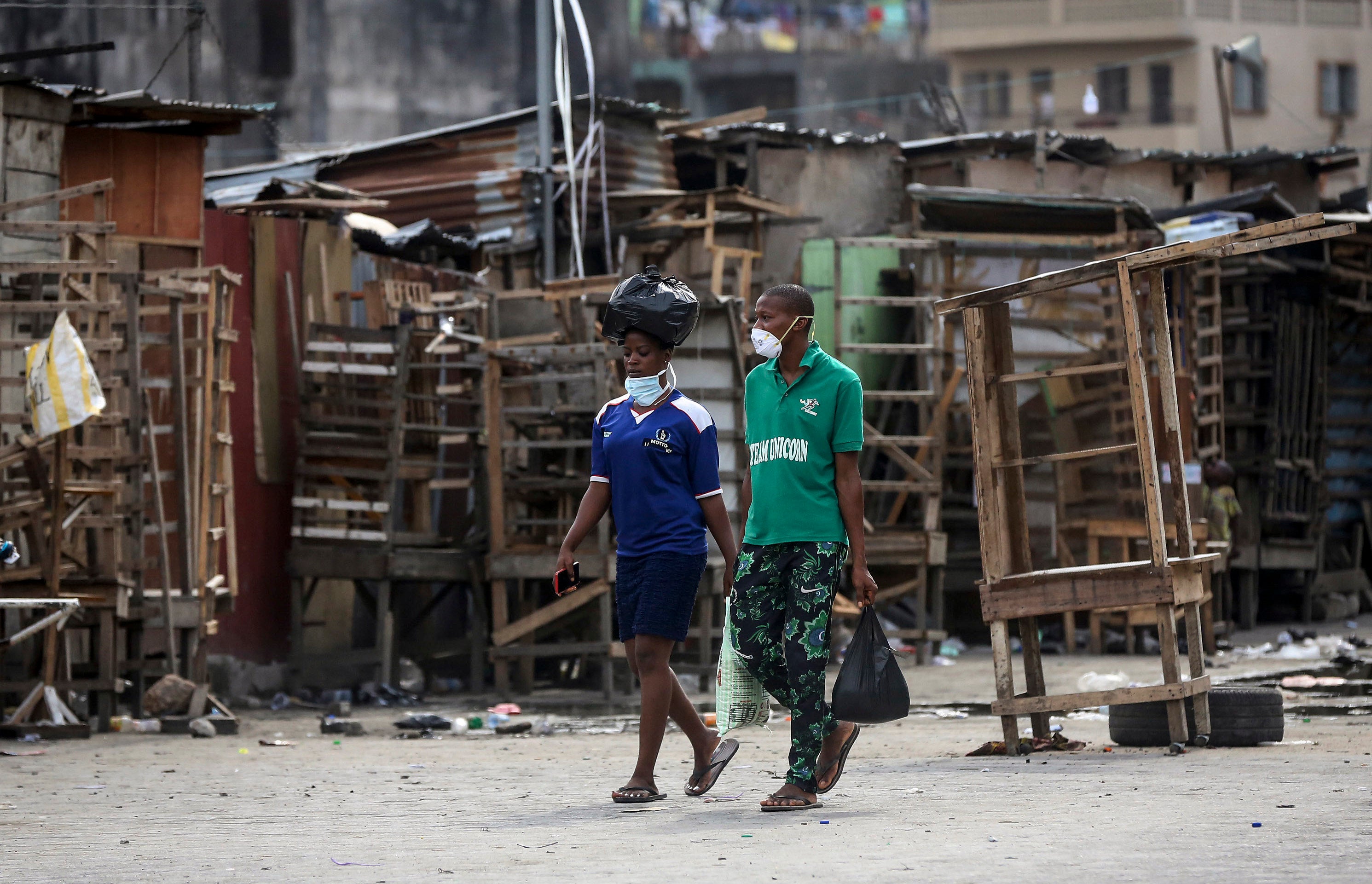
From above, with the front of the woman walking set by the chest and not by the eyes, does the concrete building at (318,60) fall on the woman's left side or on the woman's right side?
on the woman's right side

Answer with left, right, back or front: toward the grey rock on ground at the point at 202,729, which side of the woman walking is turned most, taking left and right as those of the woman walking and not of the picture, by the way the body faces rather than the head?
right

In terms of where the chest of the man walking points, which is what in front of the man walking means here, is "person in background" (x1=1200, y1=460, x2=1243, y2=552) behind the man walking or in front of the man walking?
behind

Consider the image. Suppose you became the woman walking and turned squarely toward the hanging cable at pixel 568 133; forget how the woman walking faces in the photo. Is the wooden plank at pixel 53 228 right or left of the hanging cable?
left

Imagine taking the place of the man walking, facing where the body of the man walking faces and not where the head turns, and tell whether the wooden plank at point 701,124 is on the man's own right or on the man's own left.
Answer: on the man's own right

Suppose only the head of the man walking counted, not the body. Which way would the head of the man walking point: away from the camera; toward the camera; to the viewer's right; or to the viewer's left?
to the viewer's left

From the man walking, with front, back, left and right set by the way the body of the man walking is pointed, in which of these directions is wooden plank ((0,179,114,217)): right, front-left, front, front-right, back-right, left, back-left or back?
right

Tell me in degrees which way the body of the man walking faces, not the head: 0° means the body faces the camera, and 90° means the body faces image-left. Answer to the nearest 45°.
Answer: approximately 45°

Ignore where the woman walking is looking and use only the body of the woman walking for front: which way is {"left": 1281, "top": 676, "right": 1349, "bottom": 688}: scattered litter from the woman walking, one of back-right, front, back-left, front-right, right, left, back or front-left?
back

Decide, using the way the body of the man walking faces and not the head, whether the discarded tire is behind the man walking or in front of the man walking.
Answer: behind

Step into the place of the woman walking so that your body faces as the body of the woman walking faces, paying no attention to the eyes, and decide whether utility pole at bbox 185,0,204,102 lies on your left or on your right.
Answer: on your right

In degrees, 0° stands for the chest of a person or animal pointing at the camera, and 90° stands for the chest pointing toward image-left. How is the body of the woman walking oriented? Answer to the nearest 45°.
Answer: approximately 45°

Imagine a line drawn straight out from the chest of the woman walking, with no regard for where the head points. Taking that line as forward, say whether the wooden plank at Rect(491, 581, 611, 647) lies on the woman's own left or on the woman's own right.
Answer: on the woman's own right

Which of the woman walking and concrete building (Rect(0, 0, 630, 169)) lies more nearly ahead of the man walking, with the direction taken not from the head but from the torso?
the woman walking
